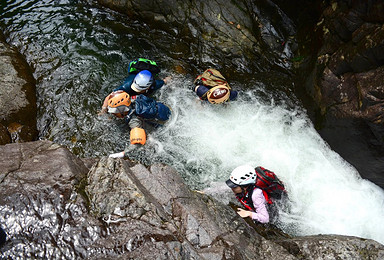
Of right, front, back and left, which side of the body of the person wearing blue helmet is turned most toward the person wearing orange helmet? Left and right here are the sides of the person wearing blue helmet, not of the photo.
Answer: front

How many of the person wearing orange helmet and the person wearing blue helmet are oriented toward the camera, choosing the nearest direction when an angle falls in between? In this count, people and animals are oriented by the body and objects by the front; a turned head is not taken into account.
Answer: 1

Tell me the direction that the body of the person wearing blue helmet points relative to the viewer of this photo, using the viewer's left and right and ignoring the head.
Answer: facing the viewer

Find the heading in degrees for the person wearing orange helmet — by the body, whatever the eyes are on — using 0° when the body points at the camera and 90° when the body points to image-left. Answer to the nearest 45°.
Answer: approximately 90°

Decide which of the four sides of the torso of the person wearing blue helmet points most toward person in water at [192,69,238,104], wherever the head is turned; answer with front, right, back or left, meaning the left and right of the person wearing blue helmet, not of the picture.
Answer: left

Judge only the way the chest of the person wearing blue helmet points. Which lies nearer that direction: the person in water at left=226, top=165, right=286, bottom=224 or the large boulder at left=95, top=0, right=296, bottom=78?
the person in water

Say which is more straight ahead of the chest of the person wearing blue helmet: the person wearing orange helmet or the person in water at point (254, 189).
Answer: the person wearing orange helmet

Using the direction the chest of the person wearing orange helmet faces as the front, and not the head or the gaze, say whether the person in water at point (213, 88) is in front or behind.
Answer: behind
